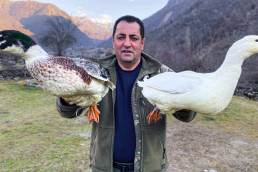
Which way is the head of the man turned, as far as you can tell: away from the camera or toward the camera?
toward the camera

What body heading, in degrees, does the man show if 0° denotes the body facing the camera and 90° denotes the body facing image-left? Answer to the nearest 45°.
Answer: approximately 0°

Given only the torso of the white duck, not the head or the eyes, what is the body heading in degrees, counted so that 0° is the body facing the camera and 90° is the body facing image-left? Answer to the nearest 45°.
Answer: approximately 270°

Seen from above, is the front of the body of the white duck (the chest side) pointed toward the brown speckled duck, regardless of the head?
no

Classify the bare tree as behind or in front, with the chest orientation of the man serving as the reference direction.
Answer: behind
